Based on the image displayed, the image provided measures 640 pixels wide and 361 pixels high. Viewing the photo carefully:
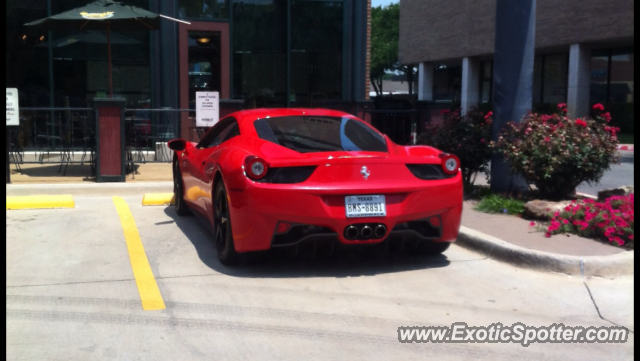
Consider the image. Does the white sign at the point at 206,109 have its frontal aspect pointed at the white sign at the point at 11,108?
no

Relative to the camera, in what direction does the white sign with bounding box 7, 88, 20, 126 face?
facing the viewer

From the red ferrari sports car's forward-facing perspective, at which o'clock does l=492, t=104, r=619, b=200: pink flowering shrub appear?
The pink flowering shrub is roughly at 3 o'clock from the red ferrari sports car.

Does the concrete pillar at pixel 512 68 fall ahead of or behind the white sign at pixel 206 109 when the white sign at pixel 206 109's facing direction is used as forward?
ahead

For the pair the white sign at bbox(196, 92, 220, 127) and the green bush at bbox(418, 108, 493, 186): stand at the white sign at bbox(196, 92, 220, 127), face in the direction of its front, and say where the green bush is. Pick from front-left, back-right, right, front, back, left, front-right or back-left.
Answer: front-left

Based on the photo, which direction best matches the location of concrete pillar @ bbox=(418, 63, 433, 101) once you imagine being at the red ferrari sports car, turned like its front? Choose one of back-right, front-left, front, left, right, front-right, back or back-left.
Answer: front-right

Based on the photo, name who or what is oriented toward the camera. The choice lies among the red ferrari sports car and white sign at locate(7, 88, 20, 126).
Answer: the white sign

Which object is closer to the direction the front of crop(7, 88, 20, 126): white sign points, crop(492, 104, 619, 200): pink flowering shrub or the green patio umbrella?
the pink flowering shrub

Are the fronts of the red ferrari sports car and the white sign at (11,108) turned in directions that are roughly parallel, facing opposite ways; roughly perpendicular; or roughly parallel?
roughly parallel, facing opposite ways

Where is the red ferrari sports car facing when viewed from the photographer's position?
facing away from the viewer and to the left of the viewer

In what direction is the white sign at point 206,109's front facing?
toward the camera

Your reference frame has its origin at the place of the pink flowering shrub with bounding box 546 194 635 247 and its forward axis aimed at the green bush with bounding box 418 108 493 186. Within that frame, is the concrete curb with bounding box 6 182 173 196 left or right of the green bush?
left

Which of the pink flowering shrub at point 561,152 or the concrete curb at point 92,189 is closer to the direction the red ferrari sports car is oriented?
the concrete curb

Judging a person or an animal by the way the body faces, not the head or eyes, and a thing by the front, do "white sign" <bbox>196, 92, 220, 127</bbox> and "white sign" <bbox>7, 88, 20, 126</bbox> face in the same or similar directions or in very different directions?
same or similar directions

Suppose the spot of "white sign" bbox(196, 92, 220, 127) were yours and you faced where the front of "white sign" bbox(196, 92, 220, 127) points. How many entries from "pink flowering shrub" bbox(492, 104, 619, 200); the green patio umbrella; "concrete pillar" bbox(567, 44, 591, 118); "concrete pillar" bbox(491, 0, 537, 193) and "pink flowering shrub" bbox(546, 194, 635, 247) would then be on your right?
1

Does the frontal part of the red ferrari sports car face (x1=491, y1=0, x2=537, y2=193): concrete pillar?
no

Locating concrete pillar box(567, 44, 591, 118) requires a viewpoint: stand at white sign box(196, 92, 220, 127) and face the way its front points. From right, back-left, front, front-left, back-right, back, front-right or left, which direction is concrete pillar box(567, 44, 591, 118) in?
back-left

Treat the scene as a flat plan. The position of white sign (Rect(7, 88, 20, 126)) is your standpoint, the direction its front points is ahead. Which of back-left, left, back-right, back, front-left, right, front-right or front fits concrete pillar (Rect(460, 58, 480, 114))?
back-left
